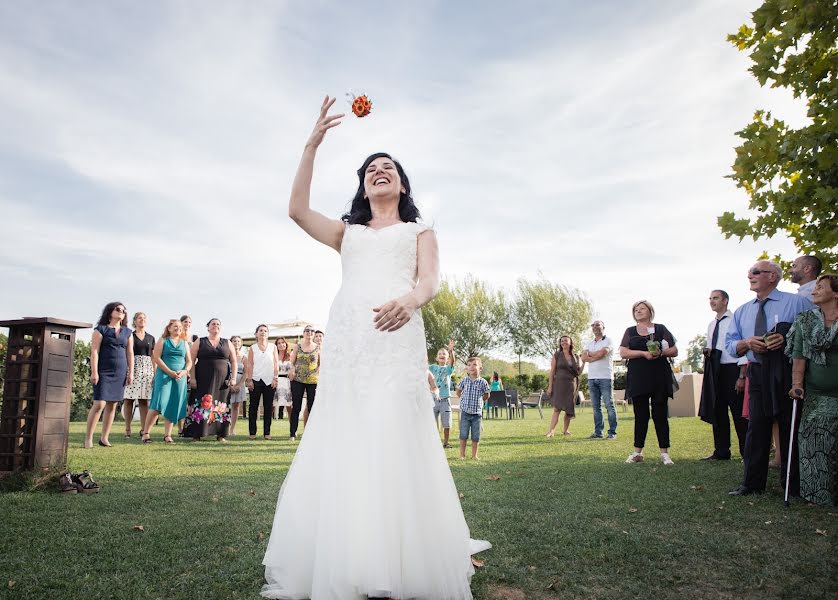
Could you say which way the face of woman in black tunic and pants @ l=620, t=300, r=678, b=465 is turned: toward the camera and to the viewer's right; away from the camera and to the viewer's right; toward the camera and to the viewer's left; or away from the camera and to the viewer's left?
toward the camera and to the viewer's left

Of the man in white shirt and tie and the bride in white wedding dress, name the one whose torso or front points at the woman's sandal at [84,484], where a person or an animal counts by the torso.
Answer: the man in white shirt and tie

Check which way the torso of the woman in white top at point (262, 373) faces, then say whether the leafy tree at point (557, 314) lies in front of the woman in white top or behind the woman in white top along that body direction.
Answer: behind

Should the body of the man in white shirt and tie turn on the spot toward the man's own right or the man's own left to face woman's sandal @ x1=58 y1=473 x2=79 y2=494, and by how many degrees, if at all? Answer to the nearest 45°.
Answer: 0° — they already face it

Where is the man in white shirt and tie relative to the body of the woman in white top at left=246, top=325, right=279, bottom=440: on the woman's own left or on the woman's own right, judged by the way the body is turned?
on the woman's own left

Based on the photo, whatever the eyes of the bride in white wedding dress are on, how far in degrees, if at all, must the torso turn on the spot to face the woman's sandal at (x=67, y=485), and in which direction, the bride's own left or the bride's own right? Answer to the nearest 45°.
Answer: approximately 135° to the bride's own right

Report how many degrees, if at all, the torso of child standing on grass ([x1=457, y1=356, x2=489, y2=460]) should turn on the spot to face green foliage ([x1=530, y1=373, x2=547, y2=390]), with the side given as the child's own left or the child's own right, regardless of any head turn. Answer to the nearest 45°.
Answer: approximately 180°

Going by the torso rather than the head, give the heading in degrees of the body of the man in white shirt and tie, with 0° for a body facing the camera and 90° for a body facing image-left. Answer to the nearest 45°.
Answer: approximately 45°

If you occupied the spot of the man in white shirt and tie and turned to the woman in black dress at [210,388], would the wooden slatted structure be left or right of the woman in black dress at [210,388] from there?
left

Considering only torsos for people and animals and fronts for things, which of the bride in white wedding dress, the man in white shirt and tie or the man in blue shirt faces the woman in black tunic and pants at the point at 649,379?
the man in white shirt and tie

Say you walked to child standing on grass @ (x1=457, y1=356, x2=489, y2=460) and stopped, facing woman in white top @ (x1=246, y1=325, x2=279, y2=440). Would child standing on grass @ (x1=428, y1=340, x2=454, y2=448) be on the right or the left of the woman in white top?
right

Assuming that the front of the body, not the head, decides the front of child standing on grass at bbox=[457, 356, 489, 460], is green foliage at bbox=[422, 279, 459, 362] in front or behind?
behind

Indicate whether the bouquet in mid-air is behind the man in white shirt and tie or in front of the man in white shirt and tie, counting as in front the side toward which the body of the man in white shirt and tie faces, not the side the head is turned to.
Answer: in front
